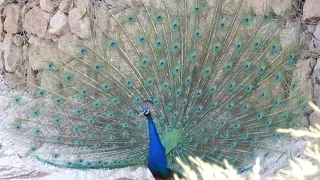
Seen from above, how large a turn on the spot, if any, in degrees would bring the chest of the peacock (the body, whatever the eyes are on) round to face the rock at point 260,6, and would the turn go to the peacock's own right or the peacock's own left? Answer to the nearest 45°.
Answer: approximately 135° to the peacock's own left
